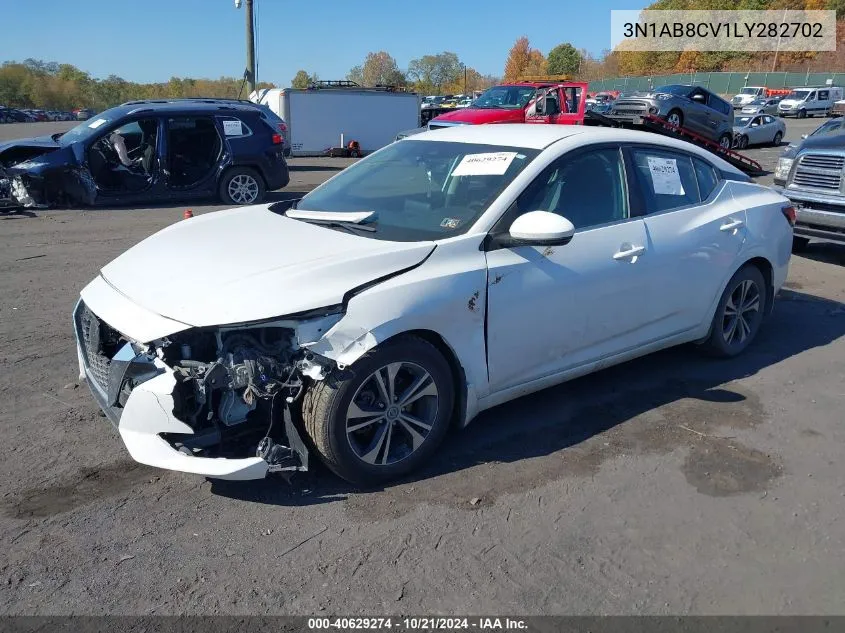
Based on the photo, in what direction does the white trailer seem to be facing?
to the viewer's left

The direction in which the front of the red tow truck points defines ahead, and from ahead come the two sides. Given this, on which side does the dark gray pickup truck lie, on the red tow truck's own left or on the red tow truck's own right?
on the red tow truck's own left

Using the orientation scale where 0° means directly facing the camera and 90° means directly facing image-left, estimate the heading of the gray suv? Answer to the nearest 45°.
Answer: approximately 45°

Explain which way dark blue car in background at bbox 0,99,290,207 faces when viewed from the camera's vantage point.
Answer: facing to the left of the viewer

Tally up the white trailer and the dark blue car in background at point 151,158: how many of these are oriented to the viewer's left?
2

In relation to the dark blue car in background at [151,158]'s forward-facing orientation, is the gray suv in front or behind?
behind

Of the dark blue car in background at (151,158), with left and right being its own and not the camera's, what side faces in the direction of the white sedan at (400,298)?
left

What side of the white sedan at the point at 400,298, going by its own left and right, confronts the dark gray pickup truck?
back

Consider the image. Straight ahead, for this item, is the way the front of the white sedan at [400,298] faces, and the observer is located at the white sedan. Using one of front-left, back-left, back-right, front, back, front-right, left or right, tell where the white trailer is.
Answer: back-right
